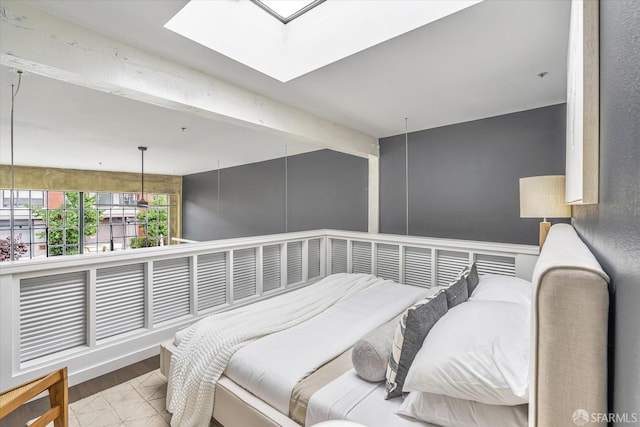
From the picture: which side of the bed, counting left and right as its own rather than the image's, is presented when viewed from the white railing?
front

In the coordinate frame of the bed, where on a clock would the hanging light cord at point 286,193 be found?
The hanging light cord is roughly at 1 o'clock from the bed.

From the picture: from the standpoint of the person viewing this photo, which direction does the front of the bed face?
facing away from the viewer and to the left of the viewer
